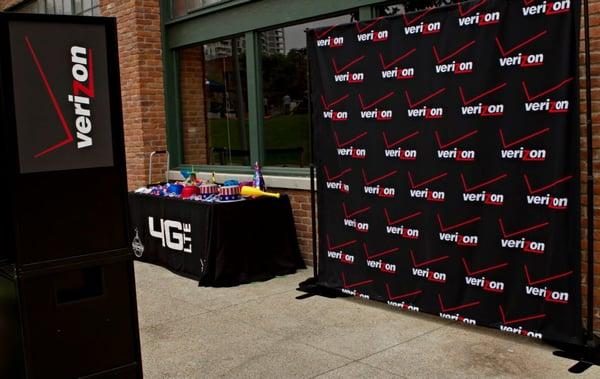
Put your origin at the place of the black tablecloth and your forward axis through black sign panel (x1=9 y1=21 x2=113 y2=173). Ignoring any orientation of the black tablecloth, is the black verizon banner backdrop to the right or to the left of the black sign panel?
left

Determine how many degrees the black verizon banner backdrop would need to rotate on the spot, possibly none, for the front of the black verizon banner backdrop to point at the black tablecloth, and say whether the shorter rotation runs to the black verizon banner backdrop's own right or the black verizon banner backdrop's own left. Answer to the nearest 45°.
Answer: approximately 90° to the black verizon banner backdrop's own right

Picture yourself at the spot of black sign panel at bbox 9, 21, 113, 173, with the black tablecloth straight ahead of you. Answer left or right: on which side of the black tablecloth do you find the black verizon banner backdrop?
right

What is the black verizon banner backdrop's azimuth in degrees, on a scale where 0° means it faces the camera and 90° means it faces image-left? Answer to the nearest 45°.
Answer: approximately 45°

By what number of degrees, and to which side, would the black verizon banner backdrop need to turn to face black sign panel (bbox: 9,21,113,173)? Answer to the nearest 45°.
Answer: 0° — it already faces it

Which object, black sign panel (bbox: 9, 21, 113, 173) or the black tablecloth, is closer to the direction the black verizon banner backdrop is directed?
the black sign panel
